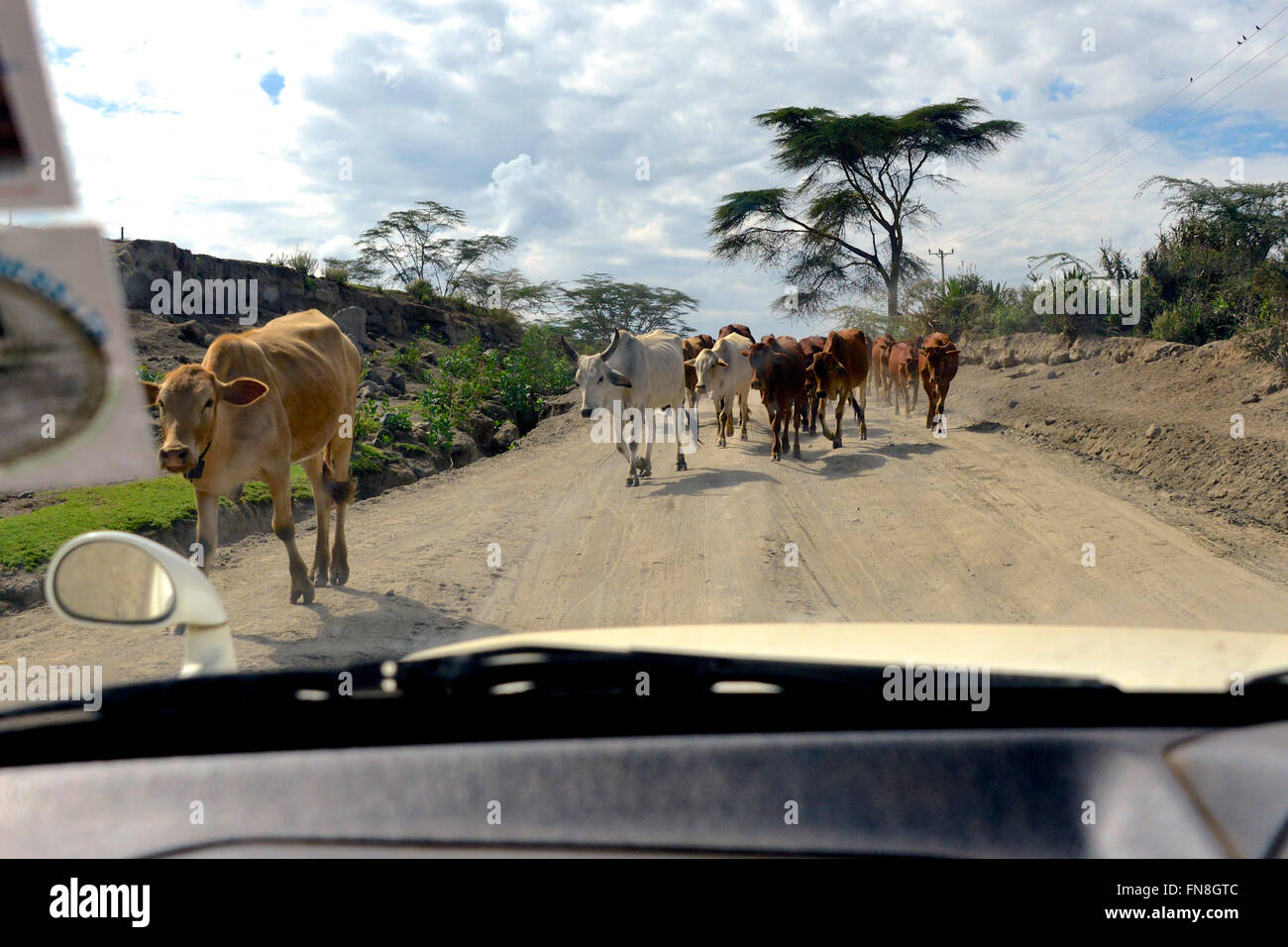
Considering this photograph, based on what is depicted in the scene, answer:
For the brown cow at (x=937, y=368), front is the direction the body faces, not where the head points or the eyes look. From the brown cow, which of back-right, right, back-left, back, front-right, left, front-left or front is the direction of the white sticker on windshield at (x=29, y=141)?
front

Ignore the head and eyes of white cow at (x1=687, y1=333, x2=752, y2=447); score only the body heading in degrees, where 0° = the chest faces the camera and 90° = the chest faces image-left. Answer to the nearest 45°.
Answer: approximately 45°

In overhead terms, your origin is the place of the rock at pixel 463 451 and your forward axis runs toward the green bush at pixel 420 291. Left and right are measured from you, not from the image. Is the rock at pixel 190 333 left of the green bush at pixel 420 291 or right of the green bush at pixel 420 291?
left

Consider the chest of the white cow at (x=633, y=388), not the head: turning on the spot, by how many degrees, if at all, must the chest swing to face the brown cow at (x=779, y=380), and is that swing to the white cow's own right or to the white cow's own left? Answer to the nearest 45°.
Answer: approximately 135° to the white cow's own left

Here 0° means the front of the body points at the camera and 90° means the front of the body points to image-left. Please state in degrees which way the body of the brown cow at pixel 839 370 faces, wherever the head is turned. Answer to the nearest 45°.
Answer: approximately 45°

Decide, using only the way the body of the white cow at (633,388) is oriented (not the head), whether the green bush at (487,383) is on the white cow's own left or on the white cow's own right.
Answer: on the white cow's own right

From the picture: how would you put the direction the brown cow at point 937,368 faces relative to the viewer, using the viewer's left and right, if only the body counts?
facing the viewer

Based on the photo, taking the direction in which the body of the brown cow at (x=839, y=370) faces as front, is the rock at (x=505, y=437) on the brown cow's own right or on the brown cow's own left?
on the brown cow's own right

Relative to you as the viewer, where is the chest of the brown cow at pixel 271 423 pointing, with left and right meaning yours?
facing the viewer and to the left of the viewer

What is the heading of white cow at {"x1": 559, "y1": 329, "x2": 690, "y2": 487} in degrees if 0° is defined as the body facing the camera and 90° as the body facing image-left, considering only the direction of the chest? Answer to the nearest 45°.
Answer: approximately 45°

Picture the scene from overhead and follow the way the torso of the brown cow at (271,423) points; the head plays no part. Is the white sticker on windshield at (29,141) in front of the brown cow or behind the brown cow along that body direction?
in front

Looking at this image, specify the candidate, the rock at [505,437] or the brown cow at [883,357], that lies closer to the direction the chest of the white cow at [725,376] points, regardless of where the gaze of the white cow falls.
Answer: the rock

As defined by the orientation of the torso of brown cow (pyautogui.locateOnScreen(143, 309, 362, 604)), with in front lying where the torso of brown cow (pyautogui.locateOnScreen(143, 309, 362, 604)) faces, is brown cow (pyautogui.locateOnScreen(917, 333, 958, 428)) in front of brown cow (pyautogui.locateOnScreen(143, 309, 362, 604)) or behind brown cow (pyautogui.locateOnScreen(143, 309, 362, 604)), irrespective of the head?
behind
